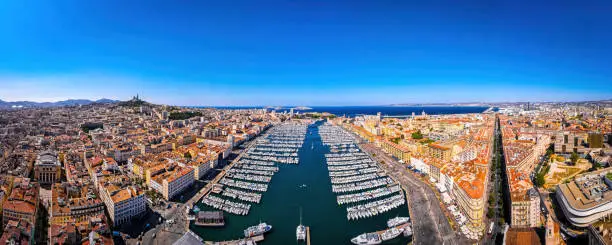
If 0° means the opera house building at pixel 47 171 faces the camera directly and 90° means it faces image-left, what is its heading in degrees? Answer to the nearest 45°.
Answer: approximately 0°

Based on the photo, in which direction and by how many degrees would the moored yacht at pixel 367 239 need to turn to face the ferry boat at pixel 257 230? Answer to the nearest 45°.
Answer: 0° — it already faces it

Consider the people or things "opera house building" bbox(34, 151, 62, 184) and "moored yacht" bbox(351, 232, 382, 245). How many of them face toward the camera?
1

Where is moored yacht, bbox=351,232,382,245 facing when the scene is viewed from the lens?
facing to the left of the viewer

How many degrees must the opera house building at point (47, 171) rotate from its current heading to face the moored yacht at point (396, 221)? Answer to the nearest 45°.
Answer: approximately 45° to its left

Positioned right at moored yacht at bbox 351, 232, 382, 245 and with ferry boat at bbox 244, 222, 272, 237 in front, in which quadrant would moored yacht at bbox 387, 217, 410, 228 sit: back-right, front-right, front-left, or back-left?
back-right

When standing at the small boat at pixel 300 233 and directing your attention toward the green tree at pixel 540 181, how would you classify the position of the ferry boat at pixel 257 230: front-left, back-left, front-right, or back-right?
back-left

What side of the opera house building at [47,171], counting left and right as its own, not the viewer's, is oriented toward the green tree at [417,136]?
left

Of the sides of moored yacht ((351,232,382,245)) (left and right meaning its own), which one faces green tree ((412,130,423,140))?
right

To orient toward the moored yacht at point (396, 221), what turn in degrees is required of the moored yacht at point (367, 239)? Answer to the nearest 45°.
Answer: approximately 135° to its right
